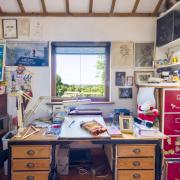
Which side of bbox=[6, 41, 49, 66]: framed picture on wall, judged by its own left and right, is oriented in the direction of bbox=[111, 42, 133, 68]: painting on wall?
left

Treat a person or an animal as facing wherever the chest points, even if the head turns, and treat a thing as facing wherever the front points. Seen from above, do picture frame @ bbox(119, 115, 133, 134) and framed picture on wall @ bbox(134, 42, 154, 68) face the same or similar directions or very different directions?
same or similar directions

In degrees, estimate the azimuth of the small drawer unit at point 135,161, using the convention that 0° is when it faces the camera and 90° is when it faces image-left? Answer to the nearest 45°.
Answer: approximately 0°

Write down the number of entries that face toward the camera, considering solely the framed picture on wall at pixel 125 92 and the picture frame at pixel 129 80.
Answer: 2

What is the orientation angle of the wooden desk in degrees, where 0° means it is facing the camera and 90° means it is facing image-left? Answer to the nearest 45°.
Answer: approximately 0°

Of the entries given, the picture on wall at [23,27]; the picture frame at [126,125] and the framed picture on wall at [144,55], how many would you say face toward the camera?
3

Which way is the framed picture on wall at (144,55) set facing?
toward the camera

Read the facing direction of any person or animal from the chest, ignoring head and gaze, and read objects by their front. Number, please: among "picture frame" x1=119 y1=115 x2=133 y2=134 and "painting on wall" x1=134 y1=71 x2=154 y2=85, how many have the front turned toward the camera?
2

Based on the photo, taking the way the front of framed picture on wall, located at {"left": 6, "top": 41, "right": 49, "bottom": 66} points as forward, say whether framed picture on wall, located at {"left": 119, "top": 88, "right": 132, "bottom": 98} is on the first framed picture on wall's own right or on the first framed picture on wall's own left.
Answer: on the first framed picture on wall's own left

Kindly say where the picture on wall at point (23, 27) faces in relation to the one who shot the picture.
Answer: facing the viewer

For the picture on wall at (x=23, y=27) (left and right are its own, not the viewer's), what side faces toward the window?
left
